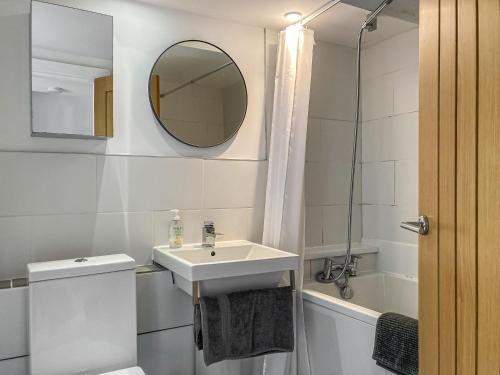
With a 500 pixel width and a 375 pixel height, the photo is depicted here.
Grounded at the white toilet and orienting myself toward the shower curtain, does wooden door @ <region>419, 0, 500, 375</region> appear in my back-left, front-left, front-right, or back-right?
front-right

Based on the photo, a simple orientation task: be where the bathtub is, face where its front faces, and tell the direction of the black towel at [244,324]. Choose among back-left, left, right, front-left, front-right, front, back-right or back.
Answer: front

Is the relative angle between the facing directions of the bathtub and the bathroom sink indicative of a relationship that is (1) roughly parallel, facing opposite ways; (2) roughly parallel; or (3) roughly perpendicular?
roughly perpendicular

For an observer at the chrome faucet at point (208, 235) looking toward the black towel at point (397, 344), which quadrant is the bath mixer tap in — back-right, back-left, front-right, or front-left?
front-left

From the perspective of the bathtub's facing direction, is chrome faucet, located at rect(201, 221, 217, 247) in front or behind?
in front

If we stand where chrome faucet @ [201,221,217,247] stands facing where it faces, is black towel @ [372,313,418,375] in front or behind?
in front

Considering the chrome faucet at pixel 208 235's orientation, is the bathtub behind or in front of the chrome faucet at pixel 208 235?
in front
